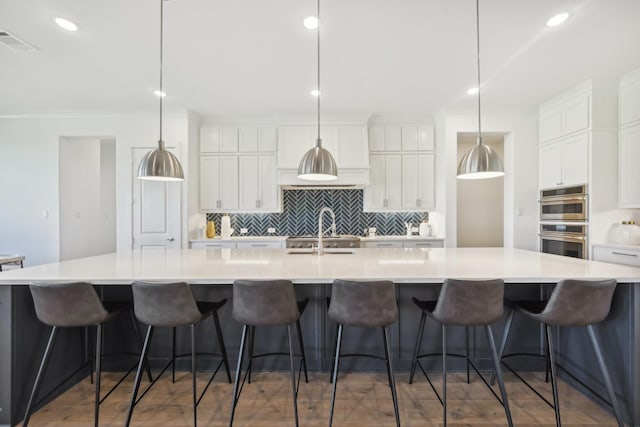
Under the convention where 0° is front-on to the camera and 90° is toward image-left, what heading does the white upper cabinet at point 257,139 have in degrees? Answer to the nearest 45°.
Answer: approximately 0°

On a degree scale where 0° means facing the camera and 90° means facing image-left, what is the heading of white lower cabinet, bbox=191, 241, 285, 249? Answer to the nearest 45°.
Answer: approximately 0°

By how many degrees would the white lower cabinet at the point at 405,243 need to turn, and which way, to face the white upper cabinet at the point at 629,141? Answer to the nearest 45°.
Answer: approximately 90° to its left

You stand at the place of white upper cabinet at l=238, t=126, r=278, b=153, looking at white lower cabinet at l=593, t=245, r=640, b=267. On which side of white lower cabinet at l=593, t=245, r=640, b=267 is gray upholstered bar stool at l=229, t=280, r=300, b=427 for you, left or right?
right

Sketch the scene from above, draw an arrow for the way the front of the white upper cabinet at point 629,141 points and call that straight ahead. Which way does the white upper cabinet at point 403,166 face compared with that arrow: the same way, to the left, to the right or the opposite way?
to the left
